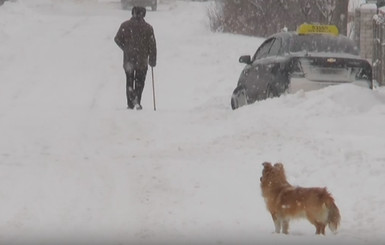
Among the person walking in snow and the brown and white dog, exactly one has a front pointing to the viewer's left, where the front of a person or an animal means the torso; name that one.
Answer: the brown and white dog

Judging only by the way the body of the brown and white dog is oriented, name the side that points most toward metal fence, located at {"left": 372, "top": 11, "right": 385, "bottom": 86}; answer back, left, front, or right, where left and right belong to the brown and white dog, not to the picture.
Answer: right

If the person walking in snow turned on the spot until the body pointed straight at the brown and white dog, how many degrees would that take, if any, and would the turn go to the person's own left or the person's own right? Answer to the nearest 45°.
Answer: approximately 180°

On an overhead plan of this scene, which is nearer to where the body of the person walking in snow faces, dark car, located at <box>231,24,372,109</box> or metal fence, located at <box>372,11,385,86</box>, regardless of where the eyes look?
the metal fence

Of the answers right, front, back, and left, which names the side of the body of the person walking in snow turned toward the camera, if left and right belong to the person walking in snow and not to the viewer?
back

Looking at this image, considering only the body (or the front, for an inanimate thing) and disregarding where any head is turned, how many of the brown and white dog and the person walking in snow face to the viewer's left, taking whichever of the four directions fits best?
1

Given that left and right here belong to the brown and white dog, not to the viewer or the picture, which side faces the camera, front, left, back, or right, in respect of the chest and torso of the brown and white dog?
left

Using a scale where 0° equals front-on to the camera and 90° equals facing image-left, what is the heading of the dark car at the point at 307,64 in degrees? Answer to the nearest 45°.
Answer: approximately 135°

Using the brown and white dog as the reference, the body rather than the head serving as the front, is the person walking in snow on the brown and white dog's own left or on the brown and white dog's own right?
on the brown and white dog's own right

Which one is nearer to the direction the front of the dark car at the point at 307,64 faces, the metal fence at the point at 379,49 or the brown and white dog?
the metal fence

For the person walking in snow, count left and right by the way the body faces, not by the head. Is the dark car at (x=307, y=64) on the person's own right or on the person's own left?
on the person's own right
